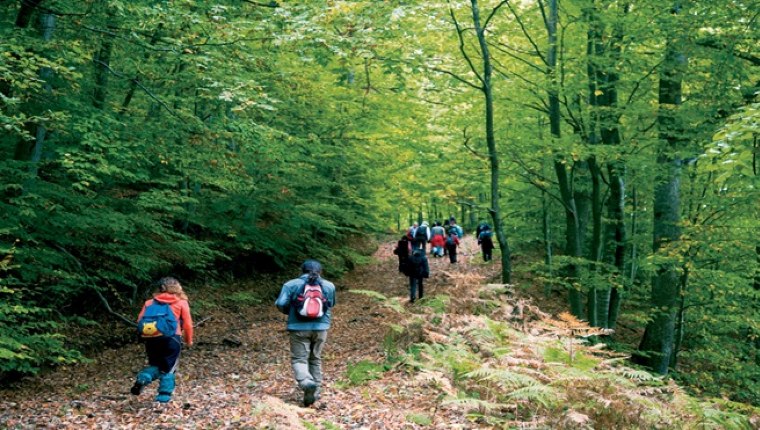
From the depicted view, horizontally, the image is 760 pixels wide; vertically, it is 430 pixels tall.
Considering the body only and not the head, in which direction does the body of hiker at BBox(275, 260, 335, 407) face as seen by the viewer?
away from the camera

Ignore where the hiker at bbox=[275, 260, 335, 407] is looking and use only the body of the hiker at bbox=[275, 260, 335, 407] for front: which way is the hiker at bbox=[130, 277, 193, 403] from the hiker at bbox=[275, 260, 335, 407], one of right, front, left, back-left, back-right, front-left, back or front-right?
left

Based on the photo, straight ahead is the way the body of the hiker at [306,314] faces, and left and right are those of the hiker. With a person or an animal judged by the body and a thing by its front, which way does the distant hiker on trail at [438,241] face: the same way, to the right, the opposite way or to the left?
the same way

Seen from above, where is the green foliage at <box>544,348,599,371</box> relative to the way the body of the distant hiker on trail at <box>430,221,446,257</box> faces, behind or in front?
behind

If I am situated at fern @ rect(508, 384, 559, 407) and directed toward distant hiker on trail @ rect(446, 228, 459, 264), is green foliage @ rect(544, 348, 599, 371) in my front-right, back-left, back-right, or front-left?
front-right

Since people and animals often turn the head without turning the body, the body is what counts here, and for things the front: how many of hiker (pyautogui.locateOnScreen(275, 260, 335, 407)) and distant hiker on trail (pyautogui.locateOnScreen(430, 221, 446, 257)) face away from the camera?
2

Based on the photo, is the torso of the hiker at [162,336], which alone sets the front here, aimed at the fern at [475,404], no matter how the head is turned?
no

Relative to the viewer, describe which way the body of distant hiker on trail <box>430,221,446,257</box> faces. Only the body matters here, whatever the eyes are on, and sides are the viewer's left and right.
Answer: facing away from the viewer

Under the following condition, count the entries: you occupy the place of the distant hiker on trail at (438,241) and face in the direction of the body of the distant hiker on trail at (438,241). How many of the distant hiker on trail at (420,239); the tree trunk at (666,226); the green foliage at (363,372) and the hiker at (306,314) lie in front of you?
0

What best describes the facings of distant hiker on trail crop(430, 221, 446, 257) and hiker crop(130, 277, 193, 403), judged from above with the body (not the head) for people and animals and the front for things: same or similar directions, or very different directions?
same or similar directions

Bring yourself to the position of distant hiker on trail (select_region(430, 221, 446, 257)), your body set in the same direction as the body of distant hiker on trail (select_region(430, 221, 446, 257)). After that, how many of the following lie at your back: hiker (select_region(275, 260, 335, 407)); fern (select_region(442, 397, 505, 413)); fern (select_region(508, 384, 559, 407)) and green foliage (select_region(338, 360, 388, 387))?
4

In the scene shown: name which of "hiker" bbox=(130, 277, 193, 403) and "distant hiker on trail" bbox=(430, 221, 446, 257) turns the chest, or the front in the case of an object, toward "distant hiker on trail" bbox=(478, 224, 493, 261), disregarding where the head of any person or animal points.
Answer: the hiker

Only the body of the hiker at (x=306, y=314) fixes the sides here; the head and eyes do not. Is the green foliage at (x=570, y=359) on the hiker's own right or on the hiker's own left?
on the hiker's own right

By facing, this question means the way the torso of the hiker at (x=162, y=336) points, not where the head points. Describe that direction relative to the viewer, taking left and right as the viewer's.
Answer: facing away from the viewer and to the right of the viewer

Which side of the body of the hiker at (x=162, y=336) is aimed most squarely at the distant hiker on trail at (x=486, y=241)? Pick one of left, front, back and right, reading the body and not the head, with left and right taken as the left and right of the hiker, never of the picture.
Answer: front

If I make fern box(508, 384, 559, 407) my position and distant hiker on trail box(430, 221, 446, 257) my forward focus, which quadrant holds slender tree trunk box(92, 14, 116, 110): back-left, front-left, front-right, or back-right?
front-left

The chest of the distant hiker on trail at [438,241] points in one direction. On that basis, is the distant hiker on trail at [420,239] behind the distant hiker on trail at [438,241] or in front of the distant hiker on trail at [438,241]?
behind
